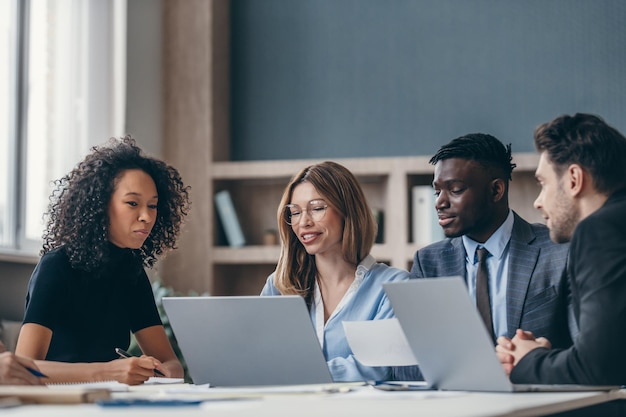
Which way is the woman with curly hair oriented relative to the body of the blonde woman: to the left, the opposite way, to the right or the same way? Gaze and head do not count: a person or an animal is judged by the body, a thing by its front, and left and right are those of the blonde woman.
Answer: to the left

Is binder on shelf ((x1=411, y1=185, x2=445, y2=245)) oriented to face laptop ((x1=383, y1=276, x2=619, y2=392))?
yes

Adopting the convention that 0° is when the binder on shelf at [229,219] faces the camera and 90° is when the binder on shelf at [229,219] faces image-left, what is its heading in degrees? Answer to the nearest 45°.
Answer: approximately 0°

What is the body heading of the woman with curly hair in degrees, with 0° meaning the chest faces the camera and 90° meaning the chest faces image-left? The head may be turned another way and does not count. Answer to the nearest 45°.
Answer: approximately 315°

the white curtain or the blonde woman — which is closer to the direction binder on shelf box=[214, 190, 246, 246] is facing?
the blonde woman

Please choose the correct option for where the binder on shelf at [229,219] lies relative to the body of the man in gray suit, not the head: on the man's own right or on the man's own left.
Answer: on the man's own right

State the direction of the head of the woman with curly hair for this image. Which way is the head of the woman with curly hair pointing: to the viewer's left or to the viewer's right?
to the viewer's right

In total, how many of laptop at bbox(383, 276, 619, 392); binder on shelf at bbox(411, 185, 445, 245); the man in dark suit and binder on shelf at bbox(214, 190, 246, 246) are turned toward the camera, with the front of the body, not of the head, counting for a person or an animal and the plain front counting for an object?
2

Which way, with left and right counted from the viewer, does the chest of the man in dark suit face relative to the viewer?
facing to the left of the viewer

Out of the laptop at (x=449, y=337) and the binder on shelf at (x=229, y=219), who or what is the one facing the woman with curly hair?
the binder on shelf

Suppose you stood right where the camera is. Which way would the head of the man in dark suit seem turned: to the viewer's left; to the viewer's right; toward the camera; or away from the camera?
to the viewer's left
